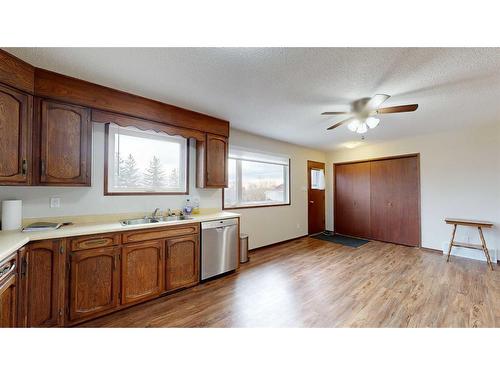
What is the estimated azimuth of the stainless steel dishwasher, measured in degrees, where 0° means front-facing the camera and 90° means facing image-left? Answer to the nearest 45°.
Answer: approximately 315°

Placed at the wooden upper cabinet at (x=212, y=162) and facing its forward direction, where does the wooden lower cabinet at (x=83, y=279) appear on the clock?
The wooden lower cabinet is roughly at 3 o'clock from the wooden upper cabinet.

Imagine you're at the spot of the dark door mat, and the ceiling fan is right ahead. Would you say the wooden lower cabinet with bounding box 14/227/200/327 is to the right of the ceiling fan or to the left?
right

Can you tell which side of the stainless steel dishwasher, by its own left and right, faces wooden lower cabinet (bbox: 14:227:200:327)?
right

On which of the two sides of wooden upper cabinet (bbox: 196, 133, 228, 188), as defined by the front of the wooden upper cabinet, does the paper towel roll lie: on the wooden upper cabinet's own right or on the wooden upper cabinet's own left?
on the wooden upper cabinet's own right
